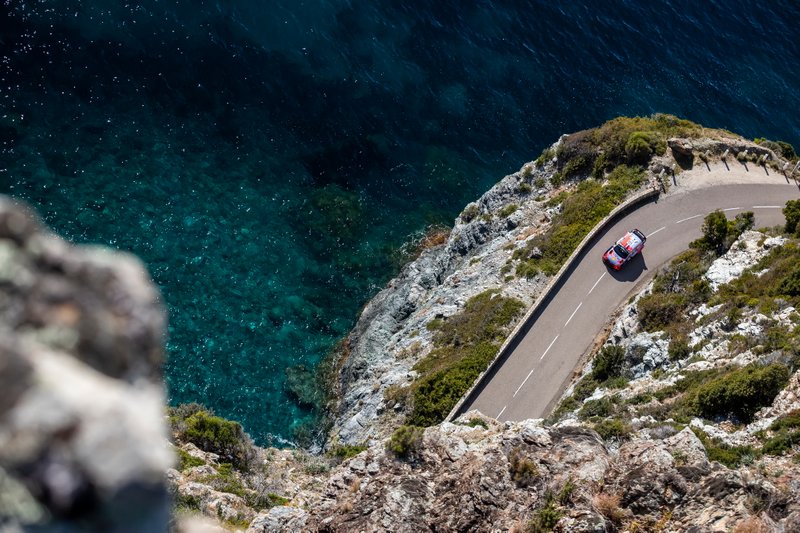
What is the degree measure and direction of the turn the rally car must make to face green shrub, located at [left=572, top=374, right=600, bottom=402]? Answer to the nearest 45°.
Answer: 0° — it already faces it

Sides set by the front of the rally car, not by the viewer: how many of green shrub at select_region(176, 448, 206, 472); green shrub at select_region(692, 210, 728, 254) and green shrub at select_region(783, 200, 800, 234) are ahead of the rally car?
1

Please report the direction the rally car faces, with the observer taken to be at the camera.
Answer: facing the viewer and to the left of the viewer

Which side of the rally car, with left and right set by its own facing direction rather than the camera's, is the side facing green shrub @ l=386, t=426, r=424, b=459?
front

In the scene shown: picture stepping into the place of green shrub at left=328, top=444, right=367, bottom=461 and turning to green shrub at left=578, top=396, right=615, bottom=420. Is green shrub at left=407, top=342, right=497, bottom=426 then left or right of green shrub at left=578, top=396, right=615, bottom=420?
left

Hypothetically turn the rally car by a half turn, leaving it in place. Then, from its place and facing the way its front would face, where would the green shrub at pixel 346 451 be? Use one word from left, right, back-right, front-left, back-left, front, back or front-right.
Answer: back
